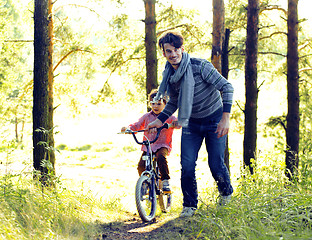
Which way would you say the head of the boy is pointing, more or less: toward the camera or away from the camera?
toward the camera

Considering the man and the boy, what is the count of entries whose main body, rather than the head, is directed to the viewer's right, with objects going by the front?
0

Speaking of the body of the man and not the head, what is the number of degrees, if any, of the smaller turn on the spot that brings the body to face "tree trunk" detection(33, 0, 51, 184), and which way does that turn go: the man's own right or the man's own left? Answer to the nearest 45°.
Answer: approximately 90° to the man's own right

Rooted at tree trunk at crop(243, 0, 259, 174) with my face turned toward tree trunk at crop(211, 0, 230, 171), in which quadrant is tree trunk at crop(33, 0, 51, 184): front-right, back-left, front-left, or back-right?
front-left

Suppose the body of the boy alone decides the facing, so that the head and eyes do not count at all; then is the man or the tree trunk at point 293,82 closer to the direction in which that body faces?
the man

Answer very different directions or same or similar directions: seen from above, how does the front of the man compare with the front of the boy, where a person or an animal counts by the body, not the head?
same or similar directions

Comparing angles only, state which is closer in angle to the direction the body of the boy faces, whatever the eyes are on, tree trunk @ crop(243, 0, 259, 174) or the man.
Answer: the man

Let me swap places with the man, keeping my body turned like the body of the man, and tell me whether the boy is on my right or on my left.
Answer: on my right

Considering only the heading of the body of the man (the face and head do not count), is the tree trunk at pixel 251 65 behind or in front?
behind

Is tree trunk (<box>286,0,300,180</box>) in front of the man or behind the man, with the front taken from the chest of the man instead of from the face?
behind

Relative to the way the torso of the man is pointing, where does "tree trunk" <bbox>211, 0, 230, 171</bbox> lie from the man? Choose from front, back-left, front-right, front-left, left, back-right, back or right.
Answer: back-right

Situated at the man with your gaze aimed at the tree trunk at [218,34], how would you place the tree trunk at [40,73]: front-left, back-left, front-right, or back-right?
front-left

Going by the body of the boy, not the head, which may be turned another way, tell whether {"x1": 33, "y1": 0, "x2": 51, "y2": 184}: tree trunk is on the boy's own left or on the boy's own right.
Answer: on the boy's own right

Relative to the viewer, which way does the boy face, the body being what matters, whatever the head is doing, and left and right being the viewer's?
facing the viewer and to the left of the viewer
